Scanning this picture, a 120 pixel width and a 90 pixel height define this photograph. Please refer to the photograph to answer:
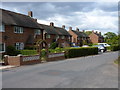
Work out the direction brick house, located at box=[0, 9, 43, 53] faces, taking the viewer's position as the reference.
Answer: facing the viewer and to the right of the viewer

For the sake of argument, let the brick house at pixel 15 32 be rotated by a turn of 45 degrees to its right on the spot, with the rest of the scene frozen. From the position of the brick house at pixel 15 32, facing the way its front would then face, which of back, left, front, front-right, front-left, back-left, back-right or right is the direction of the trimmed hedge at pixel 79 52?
left

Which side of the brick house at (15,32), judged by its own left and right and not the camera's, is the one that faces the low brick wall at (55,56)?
front

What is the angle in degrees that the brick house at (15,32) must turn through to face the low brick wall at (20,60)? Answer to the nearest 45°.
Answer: approximately 45° to its right
